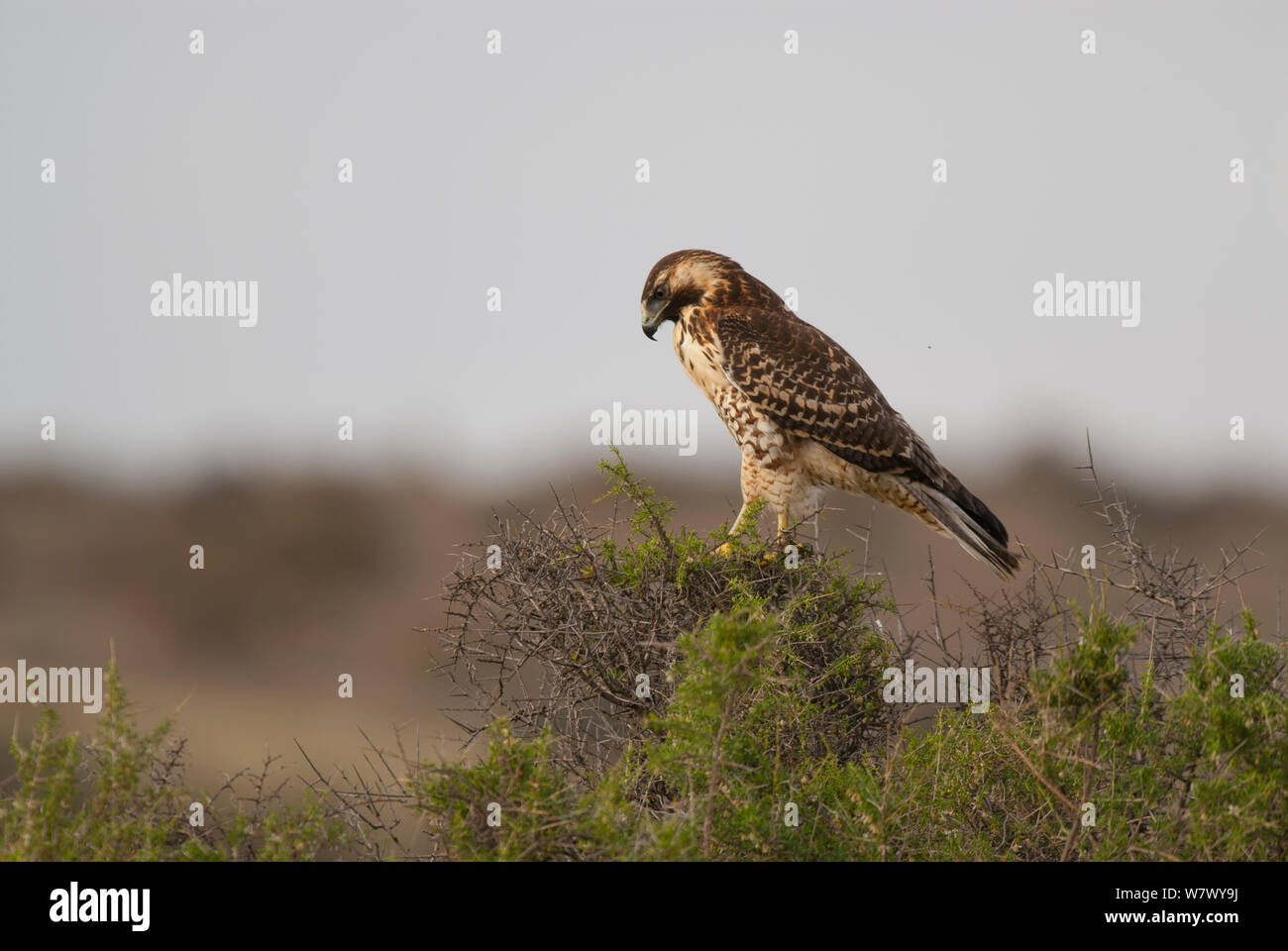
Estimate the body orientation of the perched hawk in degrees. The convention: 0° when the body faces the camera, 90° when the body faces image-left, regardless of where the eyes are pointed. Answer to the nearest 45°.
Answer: approximately 90°
